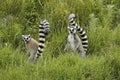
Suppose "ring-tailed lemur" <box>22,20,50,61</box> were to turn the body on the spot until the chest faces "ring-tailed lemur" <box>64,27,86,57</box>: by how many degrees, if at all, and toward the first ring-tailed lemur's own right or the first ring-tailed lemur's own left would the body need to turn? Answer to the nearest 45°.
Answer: approximately 135° to the first ring-tailed lemur's own left
